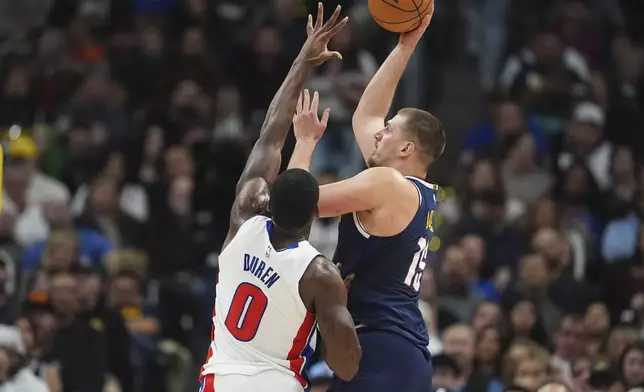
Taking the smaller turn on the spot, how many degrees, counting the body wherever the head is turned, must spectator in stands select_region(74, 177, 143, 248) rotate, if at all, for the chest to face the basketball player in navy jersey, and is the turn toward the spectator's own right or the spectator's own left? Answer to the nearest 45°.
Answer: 0° — they already face them

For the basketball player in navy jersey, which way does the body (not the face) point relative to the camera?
to the viewer's left

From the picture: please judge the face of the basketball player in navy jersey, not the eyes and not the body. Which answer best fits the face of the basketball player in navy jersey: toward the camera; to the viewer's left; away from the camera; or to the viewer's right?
to the viewer's left

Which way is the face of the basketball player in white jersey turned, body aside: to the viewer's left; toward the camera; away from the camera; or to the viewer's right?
away from the camera

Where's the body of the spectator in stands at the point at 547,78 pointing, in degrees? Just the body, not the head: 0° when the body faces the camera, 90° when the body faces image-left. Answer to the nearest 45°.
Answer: approximately 0°

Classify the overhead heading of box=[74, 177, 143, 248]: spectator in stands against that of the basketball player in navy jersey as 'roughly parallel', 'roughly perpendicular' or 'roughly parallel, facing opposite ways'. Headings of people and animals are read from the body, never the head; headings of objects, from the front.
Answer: roughly perpendicular

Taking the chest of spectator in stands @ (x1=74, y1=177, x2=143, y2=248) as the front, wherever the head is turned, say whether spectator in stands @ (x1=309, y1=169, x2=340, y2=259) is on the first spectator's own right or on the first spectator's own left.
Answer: on the first spectator's own left
